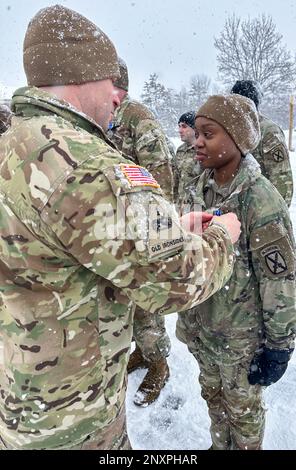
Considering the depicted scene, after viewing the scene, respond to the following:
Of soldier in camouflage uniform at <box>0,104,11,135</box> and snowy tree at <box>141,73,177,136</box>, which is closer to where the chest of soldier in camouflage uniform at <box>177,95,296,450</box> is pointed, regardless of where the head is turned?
the soldier in camouflage uniform

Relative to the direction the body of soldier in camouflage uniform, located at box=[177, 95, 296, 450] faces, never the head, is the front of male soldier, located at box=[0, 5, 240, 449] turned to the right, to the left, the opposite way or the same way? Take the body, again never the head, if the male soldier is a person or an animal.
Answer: the opposite way

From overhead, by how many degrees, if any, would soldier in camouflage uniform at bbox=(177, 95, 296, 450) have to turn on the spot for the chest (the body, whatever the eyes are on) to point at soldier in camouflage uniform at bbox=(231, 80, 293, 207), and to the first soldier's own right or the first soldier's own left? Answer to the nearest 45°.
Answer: approximately 135° to the first soldier's own right

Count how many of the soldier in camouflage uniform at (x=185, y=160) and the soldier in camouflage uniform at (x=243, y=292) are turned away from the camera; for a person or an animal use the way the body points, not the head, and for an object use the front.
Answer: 0

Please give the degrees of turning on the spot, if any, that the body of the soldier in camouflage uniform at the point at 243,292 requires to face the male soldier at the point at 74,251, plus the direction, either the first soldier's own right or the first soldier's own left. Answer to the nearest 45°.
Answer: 0° — they already face them

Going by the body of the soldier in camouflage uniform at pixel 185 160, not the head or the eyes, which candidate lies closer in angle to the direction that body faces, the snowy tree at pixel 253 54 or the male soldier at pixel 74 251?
the male soldier

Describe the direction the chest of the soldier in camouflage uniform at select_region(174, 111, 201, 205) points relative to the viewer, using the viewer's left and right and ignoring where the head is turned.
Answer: facing the viewer and to the left of the viewer

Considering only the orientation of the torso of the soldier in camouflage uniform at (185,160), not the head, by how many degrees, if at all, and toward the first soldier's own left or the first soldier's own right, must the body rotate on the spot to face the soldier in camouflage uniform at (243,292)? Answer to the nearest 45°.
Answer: approximately 45° to the first soldier's own left

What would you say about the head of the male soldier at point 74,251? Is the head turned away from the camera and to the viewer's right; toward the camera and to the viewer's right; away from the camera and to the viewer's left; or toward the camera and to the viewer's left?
away from the camera and to the viewer's right

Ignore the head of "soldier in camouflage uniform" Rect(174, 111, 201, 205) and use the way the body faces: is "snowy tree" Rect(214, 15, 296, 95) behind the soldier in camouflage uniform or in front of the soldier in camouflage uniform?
behind

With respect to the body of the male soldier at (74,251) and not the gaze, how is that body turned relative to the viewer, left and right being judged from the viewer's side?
facing away from the viewer and to the right of the viewer

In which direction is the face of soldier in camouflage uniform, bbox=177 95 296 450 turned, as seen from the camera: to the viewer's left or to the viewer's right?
to the viewer's left
